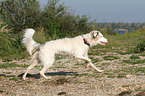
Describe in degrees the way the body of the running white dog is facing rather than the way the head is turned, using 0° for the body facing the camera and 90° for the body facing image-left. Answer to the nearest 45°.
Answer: approximately 270°

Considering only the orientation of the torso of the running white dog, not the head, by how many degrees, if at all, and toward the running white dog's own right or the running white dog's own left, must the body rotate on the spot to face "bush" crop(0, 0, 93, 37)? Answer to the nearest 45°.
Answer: approximately 90° to the running white dog's own left
